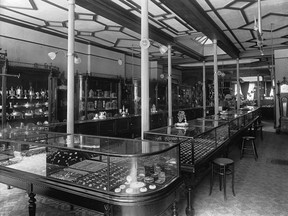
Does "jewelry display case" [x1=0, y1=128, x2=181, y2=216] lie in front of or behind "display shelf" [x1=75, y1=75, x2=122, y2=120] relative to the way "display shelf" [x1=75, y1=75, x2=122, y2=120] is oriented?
in front

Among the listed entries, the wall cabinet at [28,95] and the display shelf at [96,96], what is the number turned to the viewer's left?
0

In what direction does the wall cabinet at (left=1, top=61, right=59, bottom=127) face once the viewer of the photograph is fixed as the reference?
facing the viewer and to the right of the viewer

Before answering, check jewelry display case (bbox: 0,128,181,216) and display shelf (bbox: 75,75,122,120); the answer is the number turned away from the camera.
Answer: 0

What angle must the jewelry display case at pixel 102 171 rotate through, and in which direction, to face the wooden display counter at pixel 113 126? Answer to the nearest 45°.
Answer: approximately 135° to its right

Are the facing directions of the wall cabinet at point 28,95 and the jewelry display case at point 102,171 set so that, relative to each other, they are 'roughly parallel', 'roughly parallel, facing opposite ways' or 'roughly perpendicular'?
roughly perpendicular

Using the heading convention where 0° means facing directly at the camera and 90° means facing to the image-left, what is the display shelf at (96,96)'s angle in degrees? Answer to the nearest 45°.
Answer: approximately 315°

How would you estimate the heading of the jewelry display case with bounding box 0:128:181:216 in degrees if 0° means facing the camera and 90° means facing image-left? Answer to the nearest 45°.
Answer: approximately 45°

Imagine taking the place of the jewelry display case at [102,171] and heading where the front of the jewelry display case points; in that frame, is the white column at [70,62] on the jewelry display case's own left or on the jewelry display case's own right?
on the jewelry display case's own right

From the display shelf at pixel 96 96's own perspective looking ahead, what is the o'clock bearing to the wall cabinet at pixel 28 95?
The wall cabinet is roughly at 3 o'clock from the display shelf.

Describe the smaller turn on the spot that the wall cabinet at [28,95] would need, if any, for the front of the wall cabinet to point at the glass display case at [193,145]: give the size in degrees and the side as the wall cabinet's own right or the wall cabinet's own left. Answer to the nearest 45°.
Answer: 0° — it already faces it
